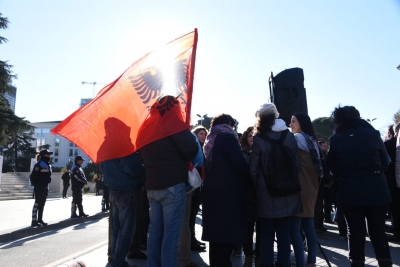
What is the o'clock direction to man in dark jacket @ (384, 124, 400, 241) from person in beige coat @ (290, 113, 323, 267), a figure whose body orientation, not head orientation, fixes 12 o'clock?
The man in dark jacket is roughly at 4 o'clock from the person in beige coat.
